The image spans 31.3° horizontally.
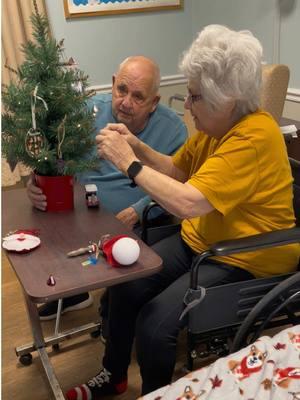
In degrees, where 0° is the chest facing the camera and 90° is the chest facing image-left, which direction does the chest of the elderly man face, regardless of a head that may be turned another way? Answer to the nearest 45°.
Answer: approximately 45°

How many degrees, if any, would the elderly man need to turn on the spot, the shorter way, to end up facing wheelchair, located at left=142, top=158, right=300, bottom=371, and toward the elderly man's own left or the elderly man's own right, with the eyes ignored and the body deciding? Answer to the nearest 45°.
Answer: approximately 45° to the elderly man's own left

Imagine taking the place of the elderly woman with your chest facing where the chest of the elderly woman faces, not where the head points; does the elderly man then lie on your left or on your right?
on your right

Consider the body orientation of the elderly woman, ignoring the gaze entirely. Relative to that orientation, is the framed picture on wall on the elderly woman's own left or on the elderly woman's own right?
on the elderly woman's own right

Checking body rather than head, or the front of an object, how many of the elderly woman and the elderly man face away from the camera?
0

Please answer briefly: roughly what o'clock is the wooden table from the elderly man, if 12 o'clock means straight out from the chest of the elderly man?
The wooden table is roughly at 11 o'clock from the elderly man.

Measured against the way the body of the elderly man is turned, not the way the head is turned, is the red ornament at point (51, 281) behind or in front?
in front

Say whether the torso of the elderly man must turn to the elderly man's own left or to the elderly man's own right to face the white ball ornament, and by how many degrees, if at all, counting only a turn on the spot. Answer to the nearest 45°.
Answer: approximately 45° to the elderly man's own left

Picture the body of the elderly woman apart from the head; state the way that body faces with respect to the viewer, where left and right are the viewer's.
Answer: facing to the left of the viewer

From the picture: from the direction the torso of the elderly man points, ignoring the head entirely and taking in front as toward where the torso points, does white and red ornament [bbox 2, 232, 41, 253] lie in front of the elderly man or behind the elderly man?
in front
